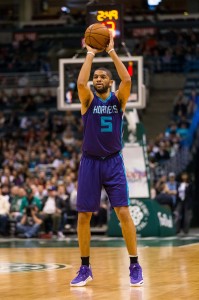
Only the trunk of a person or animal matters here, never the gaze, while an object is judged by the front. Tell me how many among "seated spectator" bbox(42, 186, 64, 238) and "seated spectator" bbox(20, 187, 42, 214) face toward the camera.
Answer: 2

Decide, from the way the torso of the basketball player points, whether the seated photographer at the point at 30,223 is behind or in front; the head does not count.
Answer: behind

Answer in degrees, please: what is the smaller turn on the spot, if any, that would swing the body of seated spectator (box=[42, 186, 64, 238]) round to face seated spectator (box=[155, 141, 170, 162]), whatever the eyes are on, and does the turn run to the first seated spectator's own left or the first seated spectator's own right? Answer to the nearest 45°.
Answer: approximately 135° to the first seated spectator's own left

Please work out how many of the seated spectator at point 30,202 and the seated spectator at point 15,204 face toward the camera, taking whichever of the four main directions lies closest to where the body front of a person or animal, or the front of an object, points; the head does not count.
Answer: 2

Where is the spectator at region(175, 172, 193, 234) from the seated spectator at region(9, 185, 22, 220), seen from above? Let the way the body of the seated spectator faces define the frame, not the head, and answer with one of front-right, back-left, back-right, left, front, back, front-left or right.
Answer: left

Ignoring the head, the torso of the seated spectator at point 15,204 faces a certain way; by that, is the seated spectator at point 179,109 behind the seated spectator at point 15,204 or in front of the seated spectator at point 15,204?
behind

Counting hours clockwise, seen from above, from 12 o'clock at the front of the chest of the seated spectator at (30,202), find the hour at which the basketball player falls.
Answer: The basketball player is roughly at 12 o'clock from the seated spectator.
